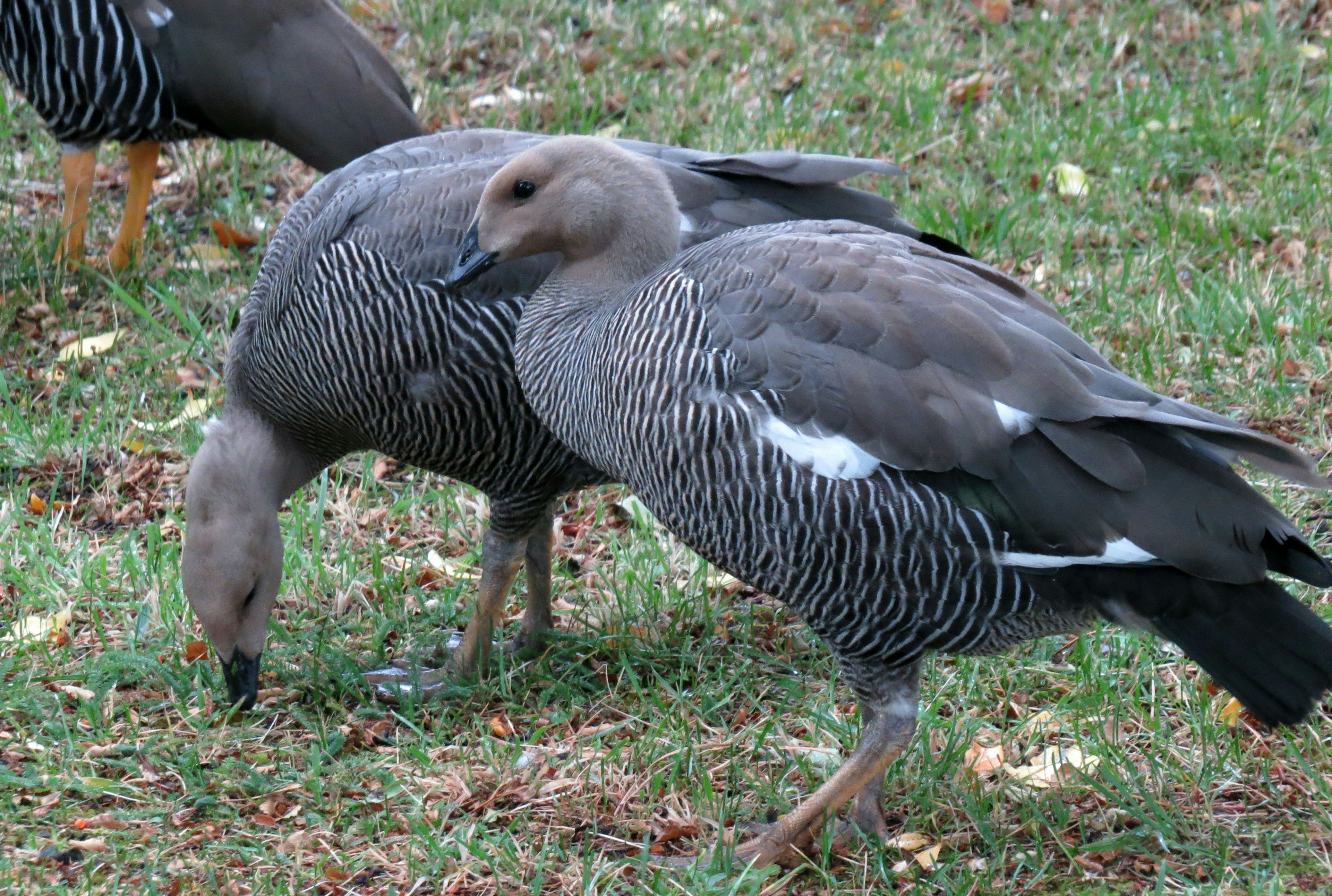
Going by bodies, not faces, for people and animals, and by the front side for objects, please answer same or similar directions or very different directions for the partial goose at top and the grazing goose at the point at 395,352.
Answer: same or similar directions

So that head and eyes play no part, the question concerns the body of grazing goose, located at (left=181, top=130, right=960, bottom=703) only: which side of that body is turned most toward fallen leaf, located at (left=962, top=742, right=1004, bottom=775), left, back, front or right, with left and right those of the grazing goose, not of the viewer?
back

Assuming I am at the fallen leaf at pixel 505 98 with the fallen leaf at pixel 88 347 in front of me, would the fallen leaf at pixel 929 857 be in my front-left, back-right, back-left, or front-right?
front-left

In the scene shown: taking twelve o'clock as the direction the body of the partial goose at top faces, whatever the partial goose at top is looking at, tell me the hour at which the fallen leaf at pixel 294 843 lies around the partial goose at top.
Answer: The fallen leaf is roughly at 9 o'clock from the partial goose at top.

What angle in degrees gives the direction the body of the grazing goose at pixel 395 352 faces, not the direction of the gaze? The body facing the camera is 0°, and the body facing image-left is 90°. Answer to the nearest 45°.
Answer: approximately 90°

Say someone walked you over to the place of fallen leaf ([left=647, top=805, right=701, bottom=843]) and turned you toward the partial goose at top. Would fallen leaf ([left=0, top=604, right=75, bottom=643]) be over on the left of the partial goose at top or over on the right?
left

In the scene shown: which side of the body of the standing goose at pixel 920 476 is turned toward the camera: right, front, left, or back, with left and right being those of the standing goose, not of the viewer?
left

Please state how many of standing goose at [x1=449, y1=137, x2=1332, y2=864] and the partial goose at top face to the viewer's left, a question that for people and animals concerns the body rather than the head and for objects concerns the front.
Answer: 2

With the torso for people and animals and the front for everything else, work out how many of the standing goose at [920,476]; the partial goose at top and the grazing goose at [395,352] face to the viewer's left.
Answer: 3

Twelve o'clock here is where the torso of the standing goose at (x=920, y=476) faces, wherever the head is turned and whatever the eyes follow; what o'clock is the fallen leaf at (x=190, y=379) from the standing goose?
The fallen leaf is roughly at 1 o'clock from the standing goose.

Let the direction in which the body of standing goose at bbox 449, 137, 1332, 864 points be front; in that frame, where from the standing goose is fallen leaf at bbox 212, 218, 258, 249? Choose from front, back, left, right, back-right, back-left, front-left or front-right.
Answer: front-right

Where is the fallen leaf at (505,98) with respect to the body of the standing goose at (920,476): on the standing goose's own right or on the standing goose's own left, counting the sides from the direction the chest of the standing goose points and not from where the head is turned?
on the standing goose's own right

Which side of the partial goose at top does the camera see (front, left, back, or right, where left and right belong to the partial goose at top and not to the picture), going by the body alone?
left

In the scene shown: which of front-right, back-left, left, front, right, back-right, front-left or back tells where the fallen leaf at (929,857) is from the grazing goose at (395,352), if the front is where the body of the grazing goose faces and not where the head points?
back-left

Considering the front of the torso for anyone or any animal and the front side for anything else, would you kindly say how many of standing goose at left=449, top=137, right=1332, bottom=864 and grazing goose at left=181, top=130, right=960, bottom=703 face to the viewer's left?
2

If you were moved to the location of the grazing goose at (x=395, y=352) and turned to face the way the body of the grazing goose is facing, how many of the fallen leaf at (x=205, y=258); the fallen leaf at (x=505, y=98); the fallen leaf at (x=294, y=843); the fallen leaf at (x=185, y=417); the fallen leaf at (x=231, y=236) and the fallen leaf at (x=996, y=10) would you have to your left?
1

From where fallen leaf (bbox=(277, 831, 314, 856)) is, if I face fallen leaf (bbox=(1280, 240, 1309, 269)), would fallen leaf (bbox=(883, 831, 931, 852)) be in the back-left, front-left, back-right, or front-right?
front-right
